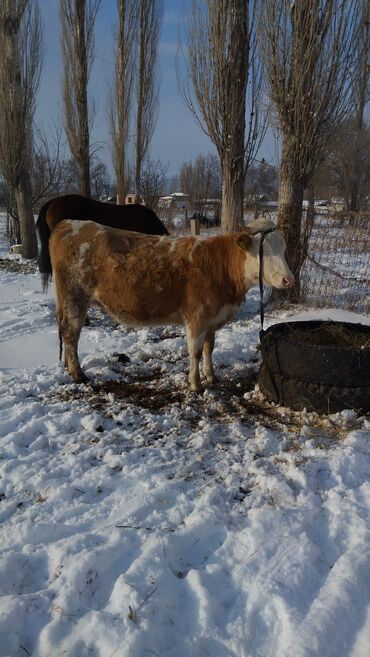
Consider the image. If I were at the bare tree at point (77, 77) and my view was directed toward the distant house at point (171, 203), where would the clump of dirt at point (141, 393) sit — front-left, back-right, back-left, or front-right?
back-right

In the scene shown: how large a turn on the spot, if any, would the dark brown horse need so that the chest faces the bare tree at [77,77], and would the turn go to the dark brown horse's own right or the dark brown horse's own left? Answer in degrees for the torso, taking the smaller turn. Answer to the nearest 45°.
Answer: approximately 90° to the dark brown horse's own left

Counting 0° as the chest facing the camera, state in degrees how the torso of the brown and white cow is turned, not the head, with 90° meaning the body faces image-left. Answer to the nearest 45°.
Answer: approximately 270°

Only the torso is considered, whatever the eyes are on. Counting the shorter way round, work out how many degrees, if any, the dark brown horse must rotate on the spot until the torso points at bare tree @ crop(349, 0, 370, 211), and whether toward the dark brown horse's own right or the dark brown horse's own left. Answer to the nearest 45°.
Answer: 0° — it already faces it

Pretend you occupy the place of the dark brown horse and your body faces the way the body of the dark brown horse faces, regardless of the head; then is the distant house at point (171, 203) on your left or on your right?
on your left

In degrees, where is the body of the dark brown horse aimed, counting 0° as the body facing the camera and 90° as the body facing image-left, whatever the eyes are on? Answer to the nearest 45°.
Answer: approximately 270°

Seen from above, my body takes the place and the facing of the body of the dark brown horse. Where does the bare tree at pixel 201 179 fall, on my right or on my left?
on my left

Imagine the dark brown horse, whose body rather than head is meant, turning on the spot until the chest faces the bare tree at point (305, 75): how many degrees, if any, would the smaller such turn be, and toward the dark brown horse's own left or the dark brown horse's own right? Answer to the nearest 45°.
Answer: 0° — it already faces it

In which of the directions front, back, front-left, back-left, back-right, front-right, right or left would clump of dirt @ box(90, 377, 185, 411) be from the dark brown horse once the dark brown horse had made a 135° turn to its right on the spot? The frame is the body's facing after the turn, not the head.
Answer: front-left

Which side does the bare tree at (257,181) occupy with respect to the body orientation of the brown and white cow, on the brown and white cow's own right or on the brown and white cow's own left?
on the brown and white cow's own left

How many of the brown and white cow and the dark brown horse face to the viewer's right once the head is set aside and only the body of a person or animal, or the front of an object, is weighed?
2
